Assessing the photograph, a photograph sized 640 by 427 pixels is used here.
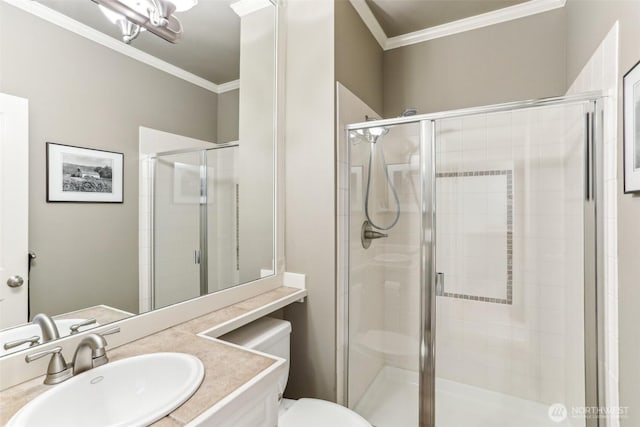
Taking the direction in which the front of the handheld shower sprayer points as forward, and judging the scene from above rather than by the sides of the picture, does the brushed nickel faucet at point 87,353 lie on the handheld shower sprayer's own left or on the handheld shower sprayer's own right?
on the handheld shower sprayer's own right

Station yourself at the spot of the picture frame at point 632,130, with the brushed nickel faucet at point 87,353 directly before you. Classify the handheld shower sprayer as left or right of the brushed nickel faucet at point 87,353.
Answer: right

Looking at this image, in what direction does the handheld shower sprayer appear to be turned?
to the viewer's right

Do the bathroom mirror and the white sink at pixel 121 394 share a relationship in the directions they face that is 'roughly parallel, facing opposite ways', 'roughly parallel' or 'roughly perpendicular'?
roughly parallel

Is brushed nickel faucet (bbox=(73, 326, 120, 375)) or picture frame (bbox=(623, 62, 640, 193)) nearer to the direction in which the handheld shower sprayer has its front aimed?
the picture frame

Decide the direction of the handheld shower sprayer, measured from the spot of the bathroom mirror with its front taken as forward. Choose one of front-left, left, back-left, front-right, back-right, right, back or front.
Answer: front-left

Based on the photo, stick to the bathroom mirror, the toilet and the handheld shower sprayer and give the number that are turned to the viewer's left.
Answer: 0

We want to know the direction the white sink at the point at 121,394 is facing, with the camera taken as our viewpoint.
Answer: facing the viewer and to the right of the viewer

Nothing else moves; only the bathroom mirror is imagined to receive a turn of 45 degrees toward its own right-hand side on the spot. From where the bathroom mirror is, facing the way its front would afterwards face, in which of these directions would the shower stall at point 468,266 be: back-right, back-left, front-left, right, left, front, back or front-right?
left

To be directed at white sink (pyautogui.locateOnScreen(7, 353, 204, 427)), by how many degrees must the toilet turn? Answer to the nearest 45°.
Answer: approximately 90° to its right

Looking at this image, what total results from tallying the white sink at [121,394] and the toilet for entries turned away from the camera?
0
